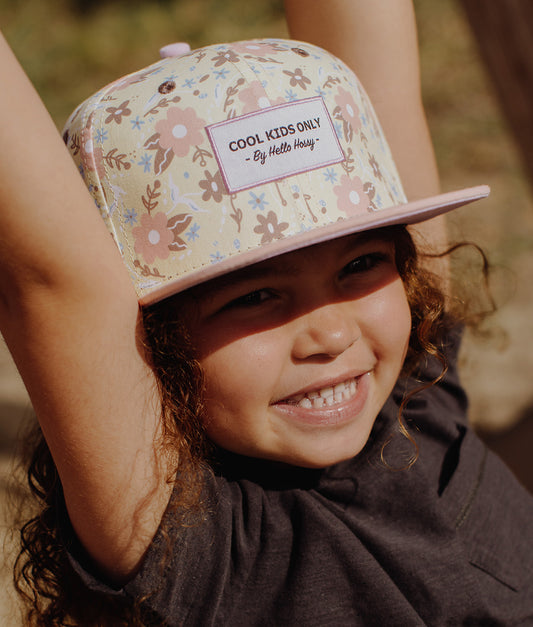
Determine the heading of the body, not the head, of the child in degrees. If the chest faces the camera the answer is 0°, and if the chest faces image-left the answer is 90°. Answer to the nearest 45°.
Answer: approximately 315°
